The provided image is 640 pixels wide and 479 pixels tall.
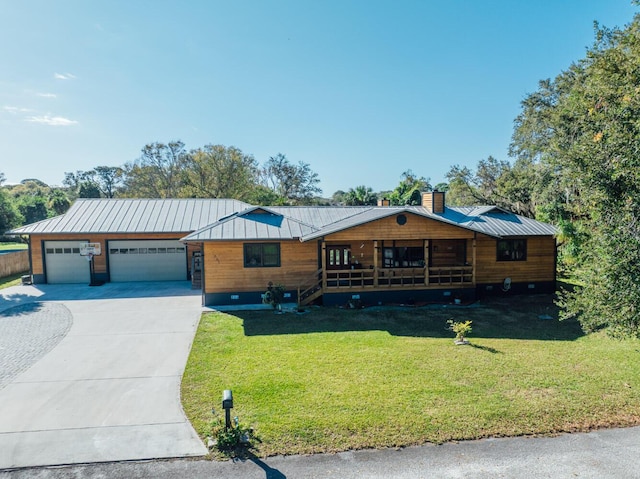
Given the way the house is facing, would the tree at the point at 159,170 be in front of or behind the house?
behind

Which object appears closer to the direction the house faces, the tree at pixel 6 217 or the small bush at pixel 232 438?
the small bush

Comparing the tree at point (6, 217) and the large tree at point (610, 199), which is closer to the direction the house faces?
the large tree

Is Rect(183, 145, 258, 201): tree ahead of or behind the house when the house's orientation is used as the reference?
behind

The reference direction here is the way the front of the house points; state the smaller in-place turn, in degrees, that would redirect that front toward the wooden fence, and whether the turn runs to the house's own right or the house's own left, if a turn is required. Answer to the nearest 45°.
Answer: approximately 135° to the house's own right

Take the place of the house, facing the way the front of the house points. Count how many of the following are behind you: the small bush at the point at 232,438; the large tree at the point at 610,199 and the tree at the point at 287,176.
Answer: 1

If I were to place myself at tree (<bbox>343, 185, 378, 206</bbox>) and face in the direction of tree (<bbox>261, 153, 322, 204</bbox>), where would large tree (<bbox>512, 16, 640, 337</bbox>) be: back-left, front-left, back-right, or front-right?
back-left

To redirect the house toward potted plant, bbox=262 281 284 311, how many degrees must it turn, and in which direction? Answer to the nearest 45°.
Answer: approximately 45° to its right

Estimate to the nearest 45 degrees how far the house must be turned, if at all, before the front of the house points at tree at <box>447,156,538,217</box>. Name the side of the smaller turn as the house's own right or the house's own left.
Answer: approximately 135° to the house's own left

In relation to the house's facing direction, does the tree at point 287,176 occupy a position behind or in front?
behind

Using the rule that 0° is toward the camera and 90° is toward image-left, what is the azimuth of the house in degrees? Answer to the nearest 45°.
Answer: approximately 0°

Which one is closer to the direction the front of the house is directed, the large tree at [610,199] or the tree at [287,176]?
the large tree
